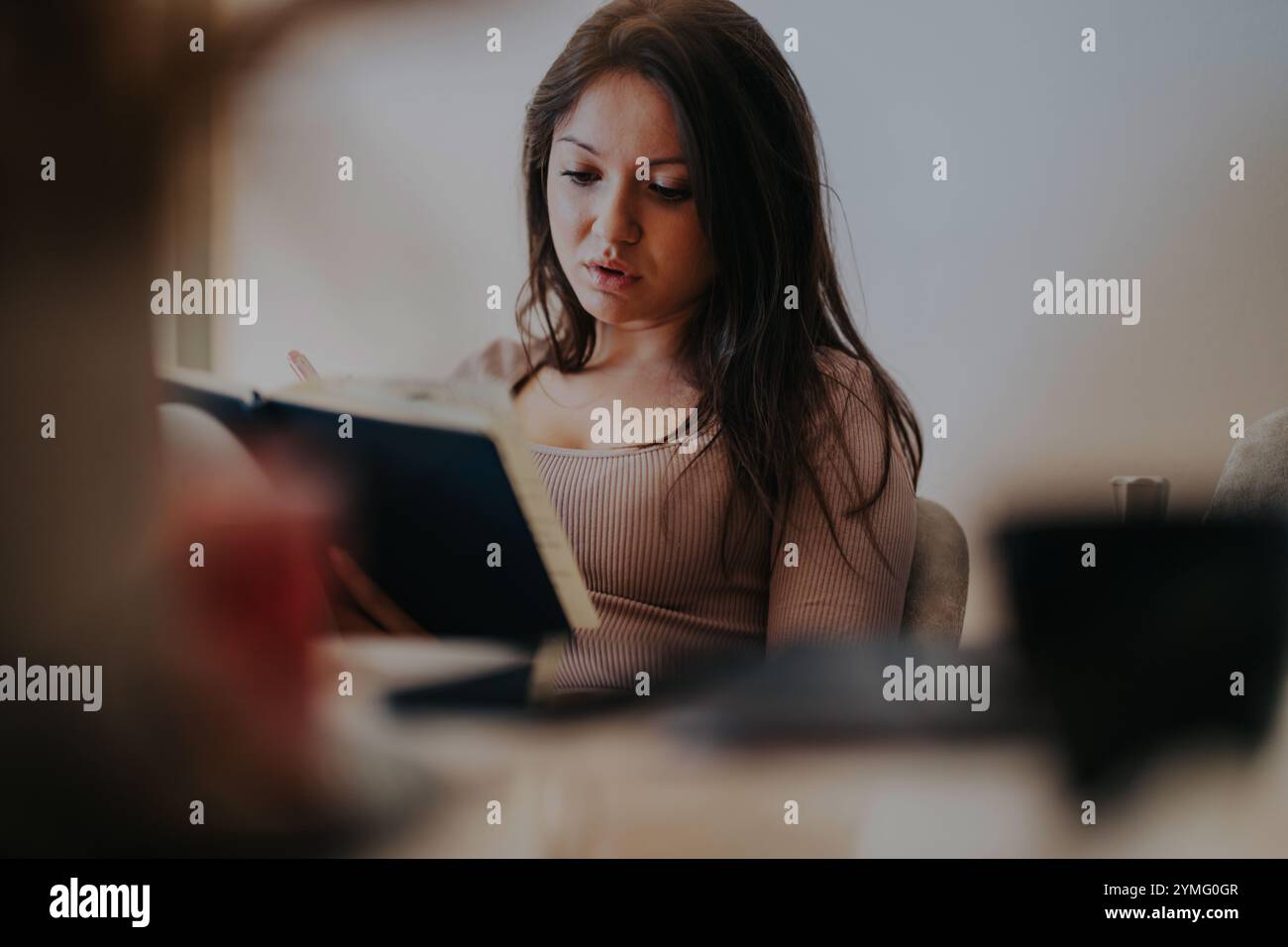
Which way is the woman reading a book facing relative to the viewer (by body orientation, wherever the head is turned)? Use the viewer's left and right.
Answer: facing the viewer and to the left of the viewer
